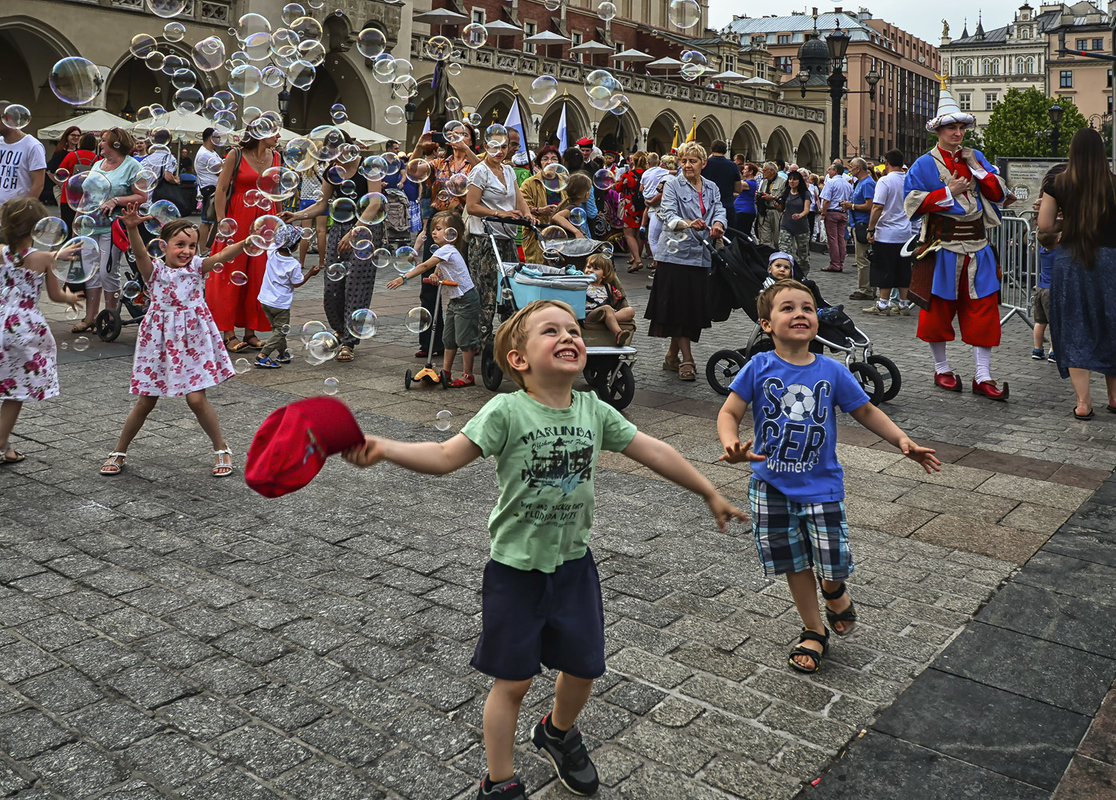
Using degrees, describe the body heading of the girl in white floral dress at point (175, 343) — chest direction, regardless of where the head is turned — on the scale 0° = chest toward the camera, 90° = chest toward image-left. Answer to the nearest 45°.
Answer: approximately 0°

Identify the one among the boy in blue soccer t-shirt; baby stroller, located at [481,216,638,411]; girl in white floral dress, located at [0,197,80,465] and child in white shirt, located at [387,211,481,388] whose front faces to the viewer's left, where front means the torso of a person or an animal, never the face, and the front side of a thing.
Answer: the child in white shirt

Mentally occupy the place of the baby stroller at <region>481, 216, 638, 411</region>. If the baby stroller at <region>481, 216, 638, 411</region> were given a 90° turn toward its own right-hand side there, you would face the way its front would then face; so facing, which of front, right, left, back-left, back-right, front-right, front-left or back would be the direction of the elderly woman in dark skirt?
back

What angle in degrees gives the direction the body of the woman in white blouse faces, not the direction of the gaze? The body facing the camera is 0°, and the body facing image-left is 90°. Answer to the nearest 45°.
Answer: approximately 315°

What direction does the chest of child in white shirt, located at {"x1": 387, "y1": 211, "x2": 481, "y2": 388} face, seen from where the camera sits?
to the viewer's left

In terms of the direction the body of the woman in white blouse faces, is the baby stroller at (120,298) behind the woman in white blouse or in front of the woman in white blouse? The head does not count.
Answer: behind

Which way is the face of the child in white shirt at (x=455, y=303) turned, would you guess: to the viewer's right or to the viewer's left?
to the viewer's left

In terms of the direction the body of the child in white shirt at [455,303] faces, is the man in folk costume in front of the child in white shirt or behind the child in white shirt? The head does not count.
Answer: behind
